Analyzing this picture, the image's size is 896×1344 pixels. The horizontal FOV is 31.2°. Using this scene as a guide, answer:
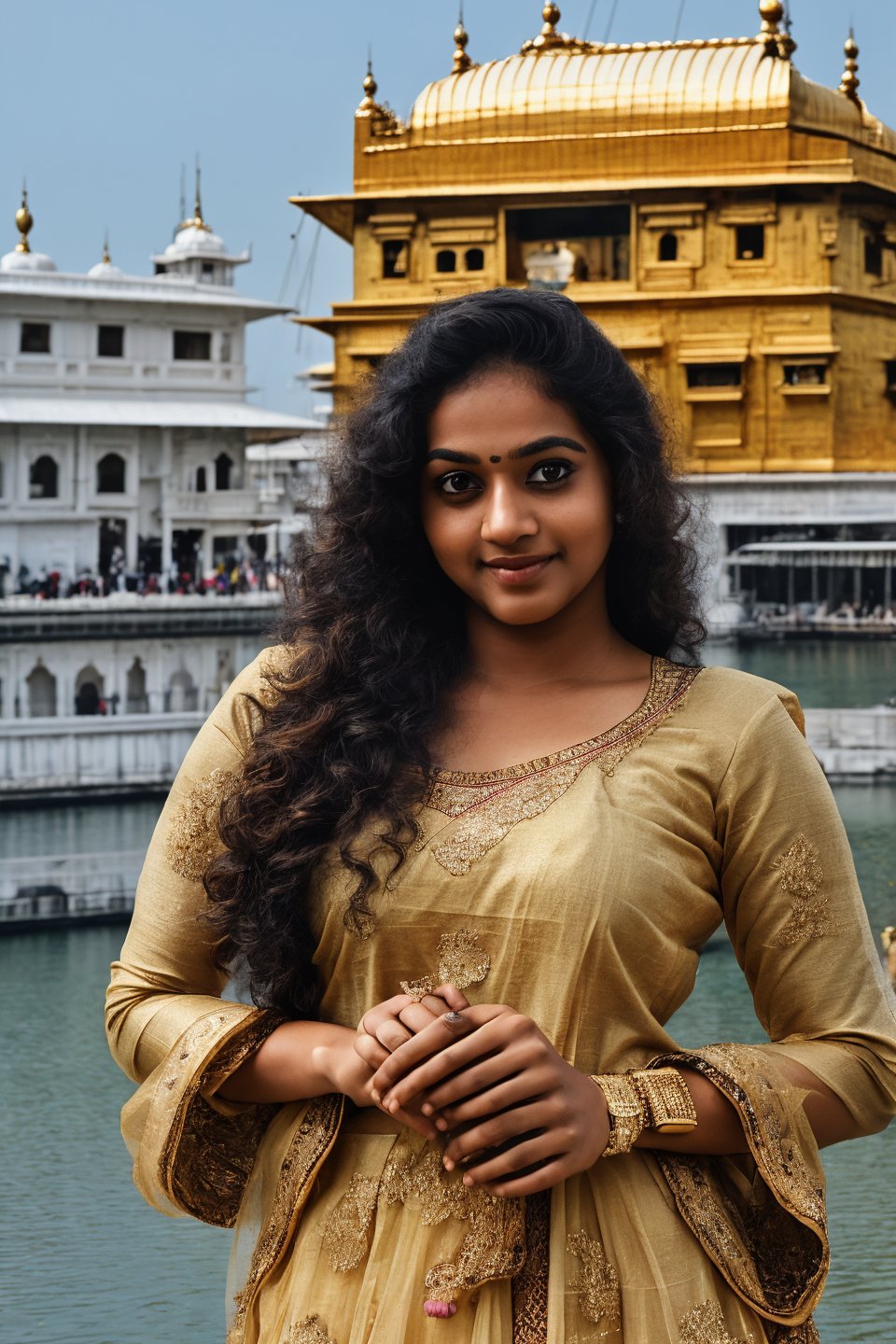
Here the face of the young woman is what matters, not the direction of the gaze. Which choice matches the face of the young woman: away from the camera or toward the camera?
toward the camera

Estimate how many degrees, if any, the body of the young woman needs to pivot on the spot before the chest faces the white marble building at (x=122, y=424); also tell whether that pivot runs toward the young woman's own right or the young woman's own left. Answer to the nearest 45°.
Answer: approximately 180°

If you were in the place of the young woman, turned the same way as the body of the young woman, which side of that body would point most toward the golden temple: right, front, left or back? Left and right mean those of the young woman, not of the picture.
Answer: back

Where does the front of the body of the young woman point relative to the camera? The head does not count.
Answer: toward the camera

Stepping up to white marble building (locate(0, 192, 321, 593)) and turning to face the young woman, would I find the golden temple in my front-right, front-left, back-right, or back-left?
front-left
